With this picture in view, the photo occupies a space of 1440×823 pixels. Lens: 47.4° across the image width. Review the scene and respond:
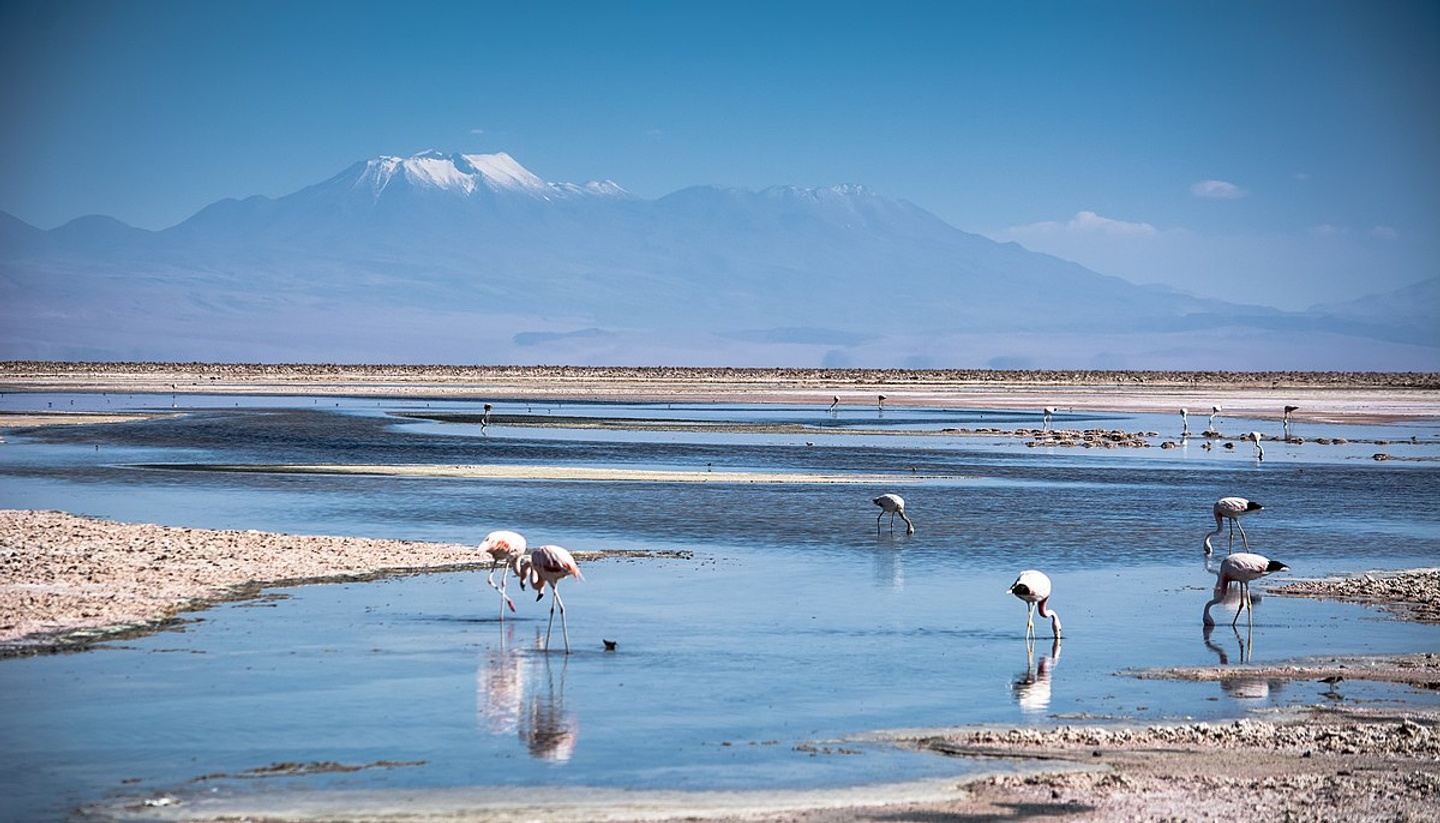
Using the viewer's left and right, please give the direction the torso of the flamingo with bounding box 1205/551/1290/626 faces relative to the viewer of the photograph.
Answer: facing to the left of the viewer

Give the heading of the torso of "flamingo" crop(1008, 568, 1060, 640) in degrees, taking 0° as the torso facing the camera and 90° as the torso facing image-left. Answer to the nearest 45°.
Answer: approximately 270°

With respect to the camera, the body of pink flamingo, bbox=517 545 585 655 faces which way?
to the viewer's left

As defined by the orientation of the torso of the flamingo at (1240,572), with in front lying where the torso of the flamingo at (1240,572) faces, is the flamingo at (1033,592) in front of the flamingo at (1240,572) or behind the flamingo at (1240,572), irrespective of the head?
in front

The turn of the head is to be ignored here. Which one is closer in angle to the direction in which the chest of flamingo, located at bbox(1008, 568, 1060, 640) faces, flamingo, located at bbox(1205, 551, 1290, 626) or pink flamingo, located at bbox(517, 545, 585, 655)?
the flamingo

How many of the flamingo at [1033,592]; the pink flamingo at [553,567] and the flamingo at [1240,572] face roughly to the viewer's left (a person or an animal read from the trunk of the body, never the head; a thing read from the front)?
2

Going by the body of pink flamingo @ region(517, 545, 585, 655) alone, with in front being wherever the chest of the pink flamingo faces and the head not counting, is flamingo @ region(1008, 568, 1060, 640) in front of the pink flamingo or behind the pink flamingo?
behind

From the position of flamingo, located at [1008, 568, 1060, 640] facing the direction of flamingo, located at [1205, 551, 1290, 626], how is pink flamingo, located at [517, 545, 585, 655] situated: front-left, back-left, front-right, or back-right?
back-left

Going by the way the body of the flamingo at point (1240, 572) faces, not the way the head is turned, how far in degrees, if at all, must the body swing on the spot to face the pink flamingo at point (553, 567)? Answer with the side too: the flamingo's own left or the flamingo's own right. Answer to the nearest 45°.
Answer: approximately 45° to the flamingo's own left

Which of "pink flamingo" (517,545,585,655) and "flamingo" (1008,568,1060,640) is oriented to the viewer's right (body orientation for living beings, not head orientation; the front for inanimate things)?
the flamingo

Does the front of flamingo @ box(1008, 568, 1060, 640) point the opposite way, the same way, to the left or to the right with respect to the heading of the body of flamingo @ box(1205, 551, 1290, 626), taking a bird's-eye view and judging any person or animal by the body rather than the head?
the opposite way

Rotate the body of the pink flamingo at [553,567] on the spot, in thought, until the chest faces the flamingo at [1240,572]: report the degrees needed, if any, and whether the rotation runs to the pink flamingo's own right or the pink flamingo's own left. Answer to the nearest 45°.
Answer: approximately 180°

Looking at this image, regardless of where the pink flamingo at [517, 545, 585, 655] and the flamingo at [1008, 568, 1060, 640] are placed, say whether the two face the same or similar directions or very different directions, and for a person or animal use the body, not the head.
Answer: very different directions

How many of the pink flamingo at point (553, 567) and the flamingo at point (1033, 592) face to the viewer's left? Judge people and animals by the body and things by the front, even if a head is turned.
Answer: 1

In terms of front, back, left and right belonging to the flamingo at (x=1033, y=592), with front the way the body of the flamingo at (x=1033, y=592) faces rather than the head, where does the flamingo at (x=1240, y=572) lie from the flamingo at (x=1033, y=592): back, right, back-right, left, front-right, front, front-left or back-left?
front-left

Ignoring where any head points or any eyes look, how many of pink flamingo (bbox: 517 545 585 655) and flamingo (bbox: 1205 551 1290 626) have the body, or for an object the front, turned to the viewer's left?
2
